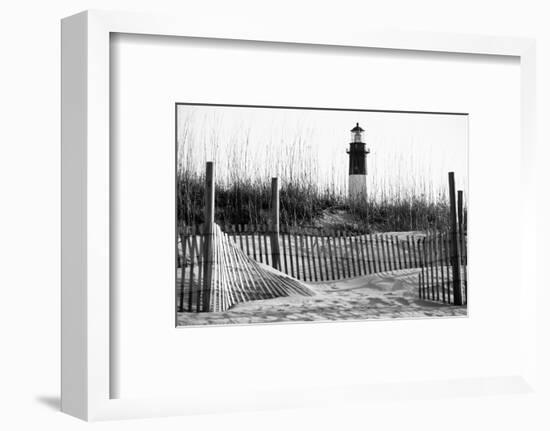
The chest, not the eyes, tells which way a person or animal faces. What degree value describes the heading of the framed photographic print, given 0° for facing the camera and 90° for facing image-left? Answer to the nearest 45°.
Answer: approximately 315°

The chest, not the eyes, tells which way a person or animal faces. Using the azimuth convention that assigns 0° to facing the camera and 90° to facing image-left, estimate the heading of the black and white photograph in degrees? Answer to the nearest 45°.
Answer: approximately 315°
